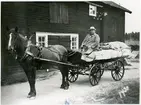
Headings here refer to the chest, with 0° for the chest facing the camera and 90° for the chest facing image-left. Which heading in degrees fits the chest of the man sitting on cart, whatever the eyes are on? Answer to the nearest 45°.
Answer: approximately 45°

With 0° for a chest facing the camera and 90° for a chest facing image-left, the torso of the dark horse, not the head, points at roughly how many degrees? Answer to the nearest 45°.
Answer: approximately 45°

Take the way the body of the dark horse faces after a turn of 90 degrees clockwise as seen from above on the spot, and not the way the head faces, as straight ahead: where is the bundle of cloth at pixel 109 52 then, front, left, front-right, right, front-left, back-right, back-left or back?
back-right

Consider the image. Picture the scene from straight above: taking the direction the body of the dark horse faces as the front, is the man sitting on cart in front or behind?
behind

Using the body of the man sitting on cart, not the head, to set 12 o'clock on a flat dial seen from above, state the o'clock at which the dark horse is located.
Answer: The dark horse is roughly at 1 o'clock from the man sitting on cart.
